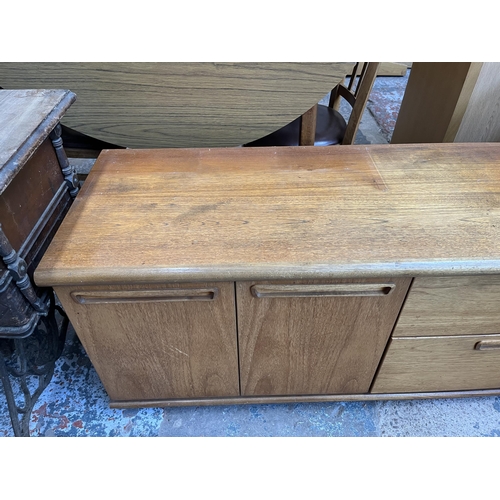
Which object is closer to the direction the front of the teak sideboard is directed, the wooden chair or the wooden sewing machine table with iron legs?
the wooden sewing machine table with iron legs

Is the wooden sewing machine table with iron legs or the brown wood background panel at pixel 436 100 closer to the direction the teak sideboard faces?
the wooden sewing machine table with iron legs

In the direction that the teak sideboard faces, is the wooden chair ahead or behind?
behind

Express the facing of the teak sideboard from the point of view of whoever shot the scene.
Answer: facing the viewer

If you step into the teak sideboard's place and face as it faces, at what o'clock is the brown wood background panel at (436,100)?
The brown wood background panel is roughly at 7 o'clock from the teak sideboard.

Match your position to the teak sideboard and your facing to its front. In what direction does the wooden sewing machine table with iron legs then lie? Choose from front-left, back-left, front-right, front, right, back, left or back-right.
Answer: right
